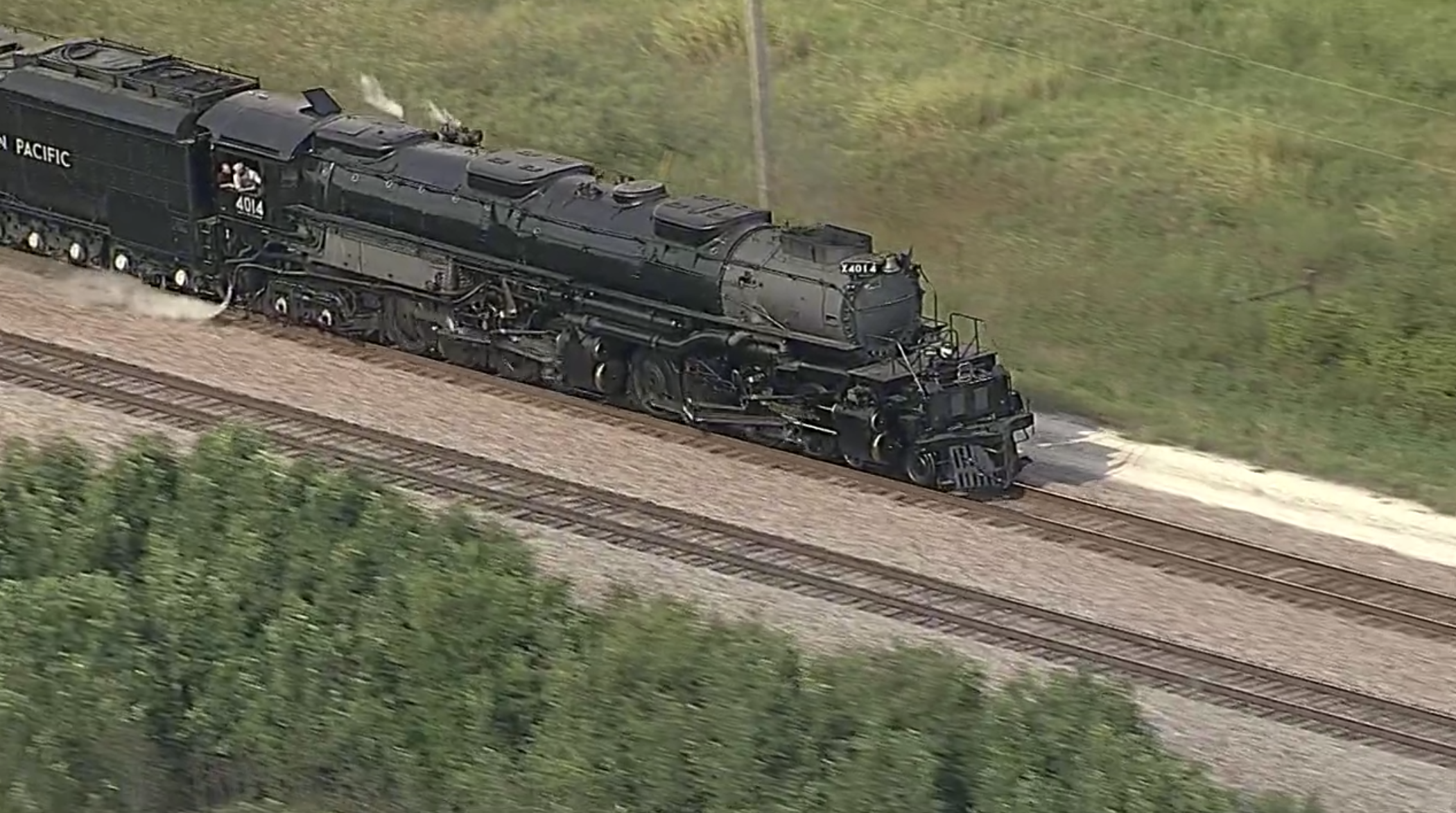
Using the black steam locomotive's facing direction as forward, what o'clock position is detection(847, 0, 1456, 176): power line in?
The power line is roughly at 9 o'clock from the black steam locomotive.

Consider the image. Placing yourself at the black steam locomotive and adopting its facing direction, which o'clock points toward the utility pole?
The utility pole is roughly at 9 o'clock from the black steam locomotive.

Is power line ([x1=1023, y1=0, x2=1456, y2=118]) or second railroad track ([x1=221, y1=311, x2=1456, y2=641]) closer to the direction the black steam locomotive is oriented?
the second railroad track

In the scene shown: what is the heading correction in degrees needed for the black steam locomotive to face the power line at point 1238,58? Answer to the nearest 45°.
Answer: approximately 90° to its left

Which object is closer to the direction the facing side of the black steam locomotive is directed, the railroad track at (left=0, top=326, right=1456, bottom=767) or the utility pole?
the railroad track

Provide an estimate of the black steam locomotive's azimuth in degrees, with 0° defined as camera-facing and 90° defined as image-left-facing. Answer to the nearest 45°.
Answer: approximately 315°
